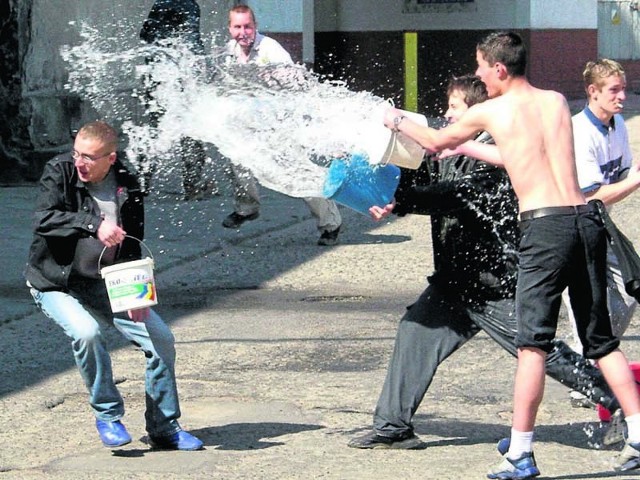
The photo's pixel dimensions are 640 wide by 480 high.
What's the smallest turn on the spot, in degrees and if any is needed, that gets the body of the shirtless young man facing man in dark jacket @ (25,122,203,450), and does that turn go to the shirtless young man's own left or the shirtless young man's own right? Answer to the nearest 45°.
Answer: approximately 45° to the shirtless young man's own left

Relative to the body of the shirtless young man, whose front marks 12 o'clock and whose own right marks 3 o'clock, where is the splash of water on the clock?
The splash of water is roughly at 12 o'clock from the shirtless young man.

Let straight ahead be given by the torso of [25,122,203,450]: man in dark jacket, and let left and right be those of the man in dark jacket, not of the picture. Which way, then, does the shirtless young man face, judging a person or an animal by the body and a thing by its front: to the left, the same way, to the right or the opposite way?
the opposite way

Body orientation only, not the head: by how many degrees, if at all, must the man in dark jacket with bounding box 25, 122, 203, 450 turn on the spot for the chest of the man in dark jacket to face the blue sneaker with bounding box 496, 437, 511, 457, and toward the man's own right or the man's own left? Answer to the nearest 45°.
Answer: approximately 45° to the man's own left

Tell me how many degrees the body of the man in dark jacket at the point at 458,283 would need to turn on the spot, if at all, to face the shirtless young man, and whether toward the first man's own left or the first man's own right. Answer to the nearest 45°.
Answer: approximately 135° to the first man's own left

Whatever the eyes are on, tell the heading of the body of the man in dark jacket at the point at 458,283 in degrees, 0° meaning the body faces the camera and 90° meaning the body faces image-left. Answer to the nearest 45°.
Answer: approximately 90°

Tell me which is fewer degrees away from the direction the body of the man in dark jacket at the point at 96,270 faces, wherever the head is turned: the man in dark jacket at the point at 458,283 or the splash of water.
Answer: the man in dark jacket

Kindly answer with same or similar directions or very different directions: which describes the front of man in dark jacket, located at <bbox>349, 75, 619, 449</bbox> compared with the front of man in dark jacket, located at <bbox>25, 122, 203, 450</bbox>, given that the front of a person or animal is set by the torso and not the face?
very different directions

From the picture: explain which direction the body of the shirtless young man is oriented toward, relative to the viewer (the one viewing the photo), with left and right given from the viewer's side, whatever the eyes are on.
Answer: facing away from the viewer and to the left of the viewer

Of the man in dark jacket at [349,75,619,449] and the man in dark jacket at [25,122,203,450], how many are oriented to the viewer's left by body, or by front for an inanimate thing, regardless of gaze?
1

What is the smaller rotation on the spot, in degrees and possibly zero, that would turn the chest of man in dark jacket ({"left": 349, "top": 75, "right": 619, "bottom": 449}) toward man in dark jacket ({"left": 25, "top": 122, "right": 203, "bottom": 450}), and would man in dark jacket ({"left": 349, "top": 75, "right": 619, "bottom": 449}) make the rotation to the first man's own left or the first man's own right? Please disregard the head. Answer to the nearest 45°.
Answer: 0° — they already face them
